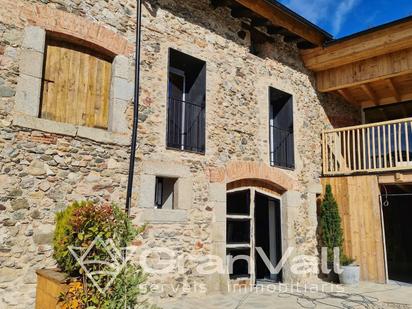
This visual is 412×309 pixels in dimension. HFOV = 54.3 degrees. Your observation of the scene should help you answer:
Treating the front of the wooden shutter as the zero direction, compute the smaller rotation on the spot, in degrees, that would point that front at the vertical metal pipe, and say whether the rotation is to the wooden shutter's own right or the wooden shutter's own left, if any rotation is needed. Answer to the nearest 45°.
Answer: approximately 90° to the wooden shutter's own left

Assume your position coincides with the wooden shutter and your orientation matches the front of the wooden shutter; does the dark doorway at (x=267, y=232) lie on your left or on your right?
on your left

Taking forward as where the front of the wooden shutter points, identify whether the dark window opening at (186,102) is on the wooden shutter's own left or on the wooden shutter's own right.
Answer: on the wooden shutter's own left

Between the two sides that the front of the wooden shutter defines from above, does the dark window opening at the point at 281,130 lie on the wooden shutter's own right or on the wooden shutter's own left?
on the wooden shutter's own left

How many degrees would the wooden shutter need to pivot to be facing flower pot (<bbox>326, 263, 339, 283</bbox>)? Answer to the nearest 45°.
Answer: approximately 90° to its left

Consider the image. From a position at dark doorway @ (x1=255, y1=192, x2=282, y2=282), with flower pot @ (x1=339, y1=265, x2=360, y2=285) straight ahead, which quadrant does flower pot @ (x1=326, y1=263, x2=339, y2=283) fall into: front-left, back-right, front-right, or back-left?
front-left

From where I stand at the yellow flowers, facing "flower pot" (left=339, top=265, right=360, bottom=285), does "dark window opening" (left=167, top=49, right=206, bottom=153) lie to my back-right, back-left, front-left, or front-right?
front-left

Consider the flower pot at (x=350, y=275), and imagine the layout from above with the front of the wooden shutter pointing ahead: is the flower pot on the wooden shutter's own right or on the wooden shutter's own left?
on the wooden shutter's own left

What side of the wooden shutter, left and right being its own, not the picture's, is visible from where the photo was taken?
front
